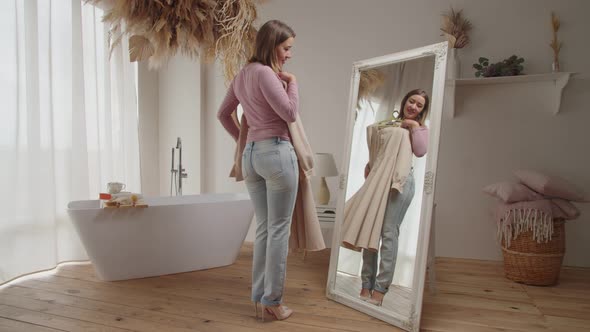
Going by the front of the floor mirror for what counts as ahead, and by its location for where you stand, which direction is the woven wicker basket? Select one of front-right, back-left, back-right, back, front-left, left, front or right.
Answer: back

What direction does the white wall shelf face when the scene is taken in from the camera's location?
facing the viewer

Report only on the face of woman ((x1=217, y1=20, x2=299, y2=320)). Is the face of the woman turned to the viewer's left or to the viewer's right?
to the viewer's right

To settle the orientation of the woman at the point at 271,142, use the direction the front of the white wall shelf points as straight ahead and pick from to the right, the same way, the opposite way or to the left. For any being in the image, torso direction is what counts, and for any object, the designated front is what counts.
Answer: the opposite way

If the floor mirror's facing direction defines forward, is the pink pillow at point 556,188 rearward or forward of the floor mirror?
rearward

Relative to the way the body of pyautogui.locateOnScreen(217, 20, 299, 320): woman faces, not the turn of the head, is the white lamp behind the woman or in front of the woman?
in front

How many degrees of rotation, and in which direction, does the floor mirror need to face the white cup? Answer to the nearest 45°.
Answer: approximately 45° to its right

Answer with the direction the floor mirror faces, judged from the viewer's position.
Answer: facing the viewer and to the left of the viewer

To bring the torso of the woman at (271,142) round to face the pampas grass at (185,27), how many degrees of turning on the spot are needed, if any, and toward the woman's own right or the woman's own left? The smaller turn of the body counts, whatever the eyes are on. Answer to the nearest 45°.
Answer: approximately 90° to the woman's own left

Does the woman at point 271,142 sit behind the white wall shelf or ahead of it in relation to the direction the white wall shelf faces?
ahead

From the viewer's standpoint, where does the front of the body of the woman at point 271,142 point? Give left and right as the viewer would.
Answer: facing away from the viewer and to the right of the viewer

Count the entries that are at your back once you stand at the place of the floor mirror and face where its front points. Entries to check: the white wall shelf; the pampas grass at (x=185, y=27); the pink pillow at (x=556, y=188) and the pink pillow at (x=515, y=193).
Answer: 3

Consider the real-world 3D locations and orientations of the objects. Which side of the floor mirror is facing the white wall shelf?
back

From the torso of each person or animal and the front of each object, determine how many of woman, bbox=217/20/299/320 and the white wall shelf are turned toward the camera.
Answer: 1
